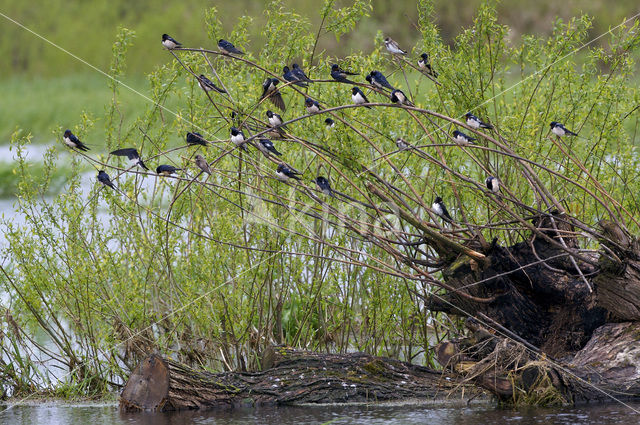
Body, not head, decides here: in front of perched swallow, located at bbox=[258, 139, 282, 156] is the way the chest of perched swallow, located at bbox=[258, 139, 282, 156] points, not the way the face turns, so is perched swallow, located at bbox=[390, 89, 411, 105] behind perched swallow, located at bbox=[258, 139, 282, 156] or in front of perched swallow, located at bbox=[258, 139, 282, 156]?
behind

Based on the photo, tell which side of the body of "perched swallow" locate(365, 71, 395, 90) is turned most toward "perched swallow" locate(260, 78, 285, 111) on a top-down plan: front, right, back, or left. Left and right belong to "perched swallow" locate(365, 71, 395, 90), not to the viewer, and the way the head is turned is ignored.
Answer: front

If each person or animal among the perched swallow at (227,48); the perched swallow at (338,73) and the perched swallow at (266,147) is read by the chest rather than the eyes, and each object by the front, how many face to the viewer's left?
3

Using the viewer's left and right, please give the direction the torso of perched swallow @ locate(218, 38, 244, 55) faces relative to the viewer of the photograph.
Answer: facing to the left of the viewer

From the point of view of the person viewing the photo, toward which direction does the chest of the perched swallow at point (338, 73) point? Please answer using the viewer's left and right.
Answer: facing to the left of the viewer

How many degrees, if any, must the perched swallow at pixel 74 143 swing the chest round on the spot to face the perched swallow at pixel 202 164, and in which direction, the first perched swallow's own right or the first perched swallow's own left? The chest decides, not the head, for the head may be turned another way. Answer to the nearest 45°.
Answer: approximately 135° to the first perched swallow's own left

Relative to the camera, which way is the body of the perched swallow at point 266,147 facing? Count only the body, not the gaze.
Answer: to the viewer's left

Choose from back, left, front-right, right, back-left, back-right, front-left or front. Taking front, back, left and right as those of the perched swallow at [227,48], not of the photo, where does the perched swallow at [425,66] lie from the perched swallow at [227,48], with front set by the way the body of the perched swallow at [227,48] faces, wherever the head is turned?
back
